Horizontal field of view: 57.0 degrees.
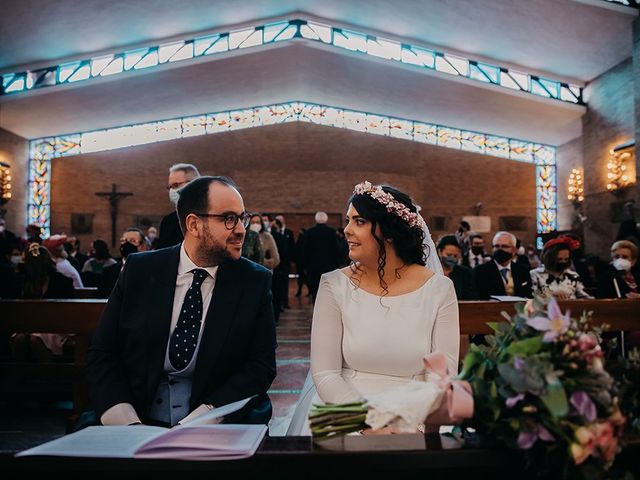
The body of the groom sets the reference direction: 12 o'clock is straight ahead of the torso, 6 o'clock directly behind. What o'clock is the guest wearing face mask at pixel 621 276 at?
The guest wearing face mask is roughly at 8 o'clock from the groom.

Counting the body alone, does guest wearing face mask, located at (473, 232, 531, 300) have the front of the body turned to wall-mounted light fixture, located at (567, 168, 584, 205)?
no

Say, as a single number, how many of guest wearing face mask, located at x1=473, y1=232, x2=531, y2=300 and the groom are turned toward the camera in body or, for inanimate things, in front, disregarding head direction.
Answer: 2

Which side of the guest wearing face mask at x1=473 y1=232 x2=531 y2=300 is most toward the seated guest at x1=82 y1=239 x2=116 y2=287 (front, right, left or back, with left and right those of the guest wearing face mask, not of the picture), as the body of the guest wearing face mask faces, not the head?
right

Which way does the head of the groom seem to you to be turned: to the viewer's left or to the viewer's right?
to the viewer's right

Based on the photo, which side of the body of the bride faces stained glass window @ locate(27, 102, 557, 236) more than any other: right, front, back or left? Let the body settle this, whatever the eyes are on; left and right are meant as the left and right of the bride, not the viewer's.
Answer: back

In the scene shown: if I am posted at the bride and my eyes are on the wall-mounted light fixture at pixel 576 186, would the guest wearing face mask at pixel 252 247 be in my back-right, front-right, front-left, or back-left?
front-left

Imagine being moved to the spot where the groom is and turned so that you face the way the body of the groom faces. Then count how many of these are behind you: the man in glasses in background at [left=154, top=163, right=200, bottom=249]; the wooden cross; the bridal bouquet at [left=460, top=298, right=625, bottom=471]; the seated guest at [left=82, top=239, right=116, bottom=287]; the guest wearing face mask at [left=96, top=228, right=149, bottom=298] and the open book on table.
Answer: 4

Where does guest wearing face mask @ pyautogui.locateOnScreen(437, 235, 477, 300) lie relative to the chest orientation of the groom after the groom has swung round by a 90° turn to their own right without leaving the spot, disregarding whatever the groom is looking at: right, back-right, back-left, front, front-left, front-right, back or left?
back-right

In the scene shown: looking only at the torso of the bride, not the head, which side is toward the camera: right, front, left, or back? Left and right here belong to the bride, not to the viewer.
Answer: front

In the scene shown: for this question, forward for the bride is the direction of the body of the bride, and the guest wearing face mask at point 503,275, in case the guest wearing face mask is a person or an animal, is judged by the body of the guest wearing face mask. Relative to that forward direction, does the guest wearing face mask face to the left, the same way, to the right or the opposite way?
the same way

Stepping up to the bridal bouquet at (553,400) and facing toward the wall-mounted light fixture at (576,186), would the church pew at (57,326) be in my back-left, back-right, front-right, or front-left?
front-left

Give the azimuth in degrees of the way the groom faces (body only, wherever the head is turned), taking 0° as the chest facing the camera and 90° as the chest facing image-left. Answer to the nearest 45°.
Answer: approximately 0°

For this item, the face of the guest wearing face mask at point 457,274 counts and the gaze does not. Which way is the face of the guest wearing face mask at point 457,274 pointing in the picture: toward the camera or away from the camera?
toward the camera

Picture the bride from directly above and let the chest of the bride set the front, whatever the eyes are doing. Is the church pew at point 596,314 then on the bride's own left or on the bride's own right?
on the bride's own left

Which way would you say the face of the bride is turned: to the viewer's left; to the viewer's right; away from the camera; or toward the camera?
to the viewer's left

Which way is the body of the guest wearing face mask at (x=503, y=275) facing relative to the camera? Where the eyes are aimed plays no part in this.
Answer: toward the camera
